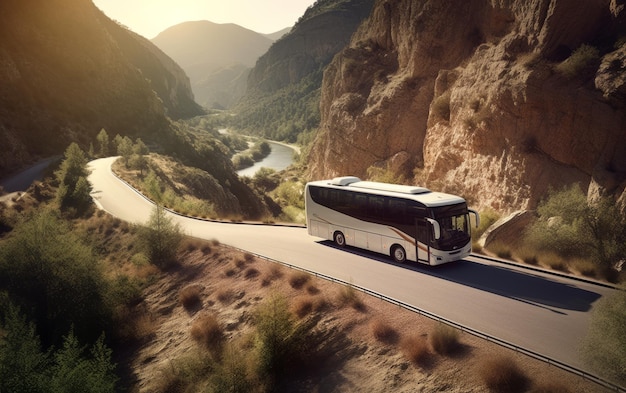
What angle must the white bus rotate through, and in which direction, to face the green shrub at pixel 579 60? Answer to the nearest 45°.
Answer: approximately 90° to its left

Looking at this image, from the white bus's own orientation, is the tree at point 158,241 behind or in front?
behind

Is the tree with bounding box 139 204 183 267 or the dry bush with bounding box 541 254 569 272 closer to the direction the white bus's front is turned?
the dry bush

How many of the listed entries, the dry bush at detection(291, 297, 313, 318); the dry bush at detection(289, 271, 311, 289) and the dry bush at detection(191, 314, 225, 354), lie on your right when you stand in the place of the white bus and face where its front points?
3

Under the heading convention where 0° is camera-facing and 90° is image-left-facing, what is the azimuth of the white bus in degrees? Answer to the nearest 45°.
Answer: approximately 315°

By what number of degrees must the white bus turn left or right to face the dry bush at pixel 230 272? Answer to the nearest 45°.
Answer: approximately 135° to its right

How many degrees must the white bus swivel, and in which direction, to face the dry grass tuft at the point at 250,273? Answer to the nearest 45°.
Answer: approximately 135° to its right

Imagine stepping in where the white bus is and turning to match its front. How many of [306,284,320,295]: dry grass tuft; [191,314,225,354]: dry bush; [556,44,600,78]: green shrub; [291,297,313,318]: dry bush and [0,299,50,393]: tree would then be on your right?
4

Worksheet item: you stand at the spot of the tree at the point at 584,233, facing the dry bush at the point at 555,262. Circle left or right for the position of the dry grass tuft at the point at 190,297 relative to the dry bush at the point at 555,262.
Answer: right

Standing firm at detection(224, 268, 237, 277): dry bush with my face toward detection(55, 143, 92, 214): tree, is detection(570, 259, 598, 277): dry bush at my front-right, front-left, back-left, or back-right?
back-right

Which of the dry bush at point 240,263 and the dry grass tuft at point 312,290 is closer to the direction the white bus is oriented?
the dry grass tuft

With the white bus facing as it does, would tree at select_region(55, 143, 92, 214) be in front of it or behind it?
behind

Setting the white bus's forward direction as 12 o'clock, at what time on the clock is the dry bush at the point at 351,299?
The dry bush is roughly at 2 o'clock from the white bus.
